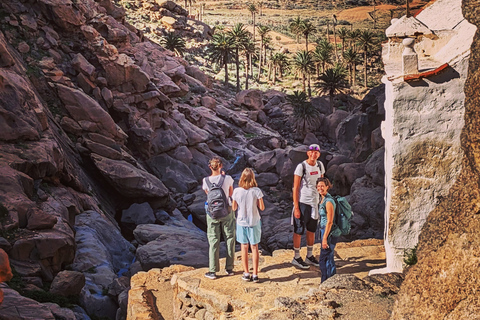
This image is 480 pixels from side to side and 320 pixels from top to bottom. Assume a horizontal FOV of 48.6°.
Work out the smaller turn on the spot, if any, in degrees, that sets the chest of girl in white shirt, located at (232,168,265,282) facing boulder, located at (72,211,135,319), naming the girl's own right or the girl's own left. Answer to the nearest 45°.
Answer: approximately 45° to the girl's own left

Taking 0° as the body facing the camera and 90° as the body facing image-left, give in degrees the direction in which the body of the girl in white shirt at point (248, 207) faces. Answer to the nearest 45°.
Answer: approximately 180°

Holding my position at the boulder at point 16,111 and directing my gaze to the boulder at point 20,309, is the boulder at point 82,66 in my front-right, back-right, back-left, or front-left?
back-left

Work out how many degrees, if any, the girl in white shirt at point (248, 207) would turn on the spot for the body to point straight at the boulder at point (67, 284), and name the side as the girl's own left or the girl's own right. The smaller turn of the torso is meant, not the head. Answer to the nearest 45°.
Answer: approximately 45° to the girl's own left

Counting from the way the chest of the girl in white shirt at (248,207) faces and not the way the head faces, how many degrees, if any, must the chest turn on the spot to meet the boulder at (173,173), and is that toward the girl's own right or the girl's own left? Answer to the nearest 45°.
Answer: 0° — they already face it
